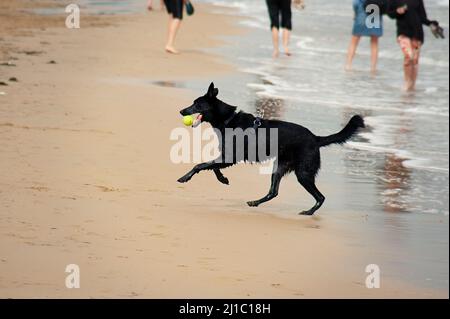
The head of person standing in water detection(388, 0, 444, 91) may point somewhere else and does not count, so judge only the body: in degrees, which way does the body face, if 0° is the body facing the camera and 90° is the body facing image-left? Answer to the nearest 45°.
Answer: approximately 0°

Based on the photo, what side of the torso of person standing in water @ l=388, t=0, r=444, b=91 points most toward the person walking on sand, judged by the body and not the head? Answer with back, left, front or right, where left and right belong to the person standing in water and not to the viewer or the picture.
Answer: right

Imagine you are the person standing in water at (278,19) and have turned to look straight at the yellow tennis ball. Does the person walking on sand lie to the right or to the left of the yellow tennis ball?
right
